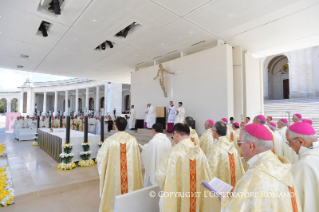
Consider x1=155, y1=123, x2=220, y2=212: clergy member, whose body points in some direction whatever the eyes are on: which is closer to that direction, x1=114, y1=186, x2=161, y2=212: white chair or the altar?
the altar

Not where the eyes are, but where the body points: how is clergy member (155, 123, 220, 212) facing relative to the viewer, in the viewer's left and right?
facing away from the viewer and to the left of the viewer

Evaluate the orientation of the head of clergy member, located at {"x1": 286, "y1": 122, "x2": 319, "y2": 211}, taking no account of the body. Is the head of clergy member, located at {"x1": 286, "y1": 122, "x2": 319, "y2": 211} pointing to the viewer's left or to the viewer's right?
to the viewer's left

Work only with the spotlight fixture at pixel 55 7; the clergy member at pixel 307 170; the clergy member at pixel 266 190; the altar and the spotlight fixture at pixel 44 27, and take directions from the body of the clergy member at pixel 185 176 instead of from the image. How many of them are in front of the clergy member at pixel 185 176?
3

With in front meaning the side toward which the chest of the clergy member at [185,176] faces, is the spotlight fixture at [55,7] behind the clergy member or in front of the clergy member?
in front

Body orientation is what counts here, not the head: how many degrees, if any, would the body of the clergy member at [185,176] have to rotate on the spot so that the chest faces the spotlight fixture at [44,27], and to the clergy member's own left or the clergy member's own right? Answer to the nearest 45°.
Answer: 0° — they already face it

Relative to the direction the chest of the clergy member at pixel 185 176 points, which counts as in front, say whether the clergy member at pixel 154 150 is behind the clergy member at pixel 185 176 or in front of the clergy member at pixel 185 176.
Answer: in front

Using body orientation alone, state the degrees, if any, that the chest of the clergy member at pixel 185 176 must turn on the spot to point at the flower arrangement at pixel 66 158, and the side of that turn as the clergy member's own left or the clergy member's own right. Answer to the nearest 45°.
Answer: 0° — they already face it

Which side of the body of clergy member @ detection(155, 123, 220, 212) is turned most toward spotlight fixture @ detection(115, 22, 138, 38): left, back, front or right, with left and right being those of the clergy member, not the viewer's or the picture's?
front

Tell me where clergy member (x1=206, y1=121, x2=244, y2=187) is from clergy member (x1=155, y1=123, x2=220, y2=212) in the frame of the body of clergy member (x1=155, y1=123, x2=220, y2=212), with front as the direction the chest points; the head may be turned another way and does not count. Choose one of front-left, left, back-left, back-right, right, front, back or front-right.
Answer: right
